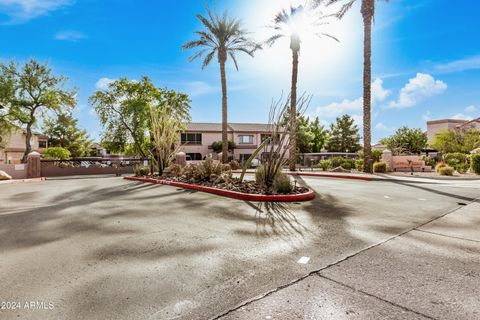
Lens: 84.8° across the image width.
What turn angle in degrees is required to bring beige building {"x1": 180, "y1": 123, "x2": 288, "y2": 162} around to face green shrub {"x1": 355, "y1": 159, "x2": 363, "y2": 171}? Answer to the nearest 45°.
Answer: approximately 45° to its left

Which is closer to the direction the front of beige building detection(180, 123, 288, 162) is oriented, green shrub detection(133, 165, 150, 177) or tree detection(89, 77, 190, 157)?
the green shrub

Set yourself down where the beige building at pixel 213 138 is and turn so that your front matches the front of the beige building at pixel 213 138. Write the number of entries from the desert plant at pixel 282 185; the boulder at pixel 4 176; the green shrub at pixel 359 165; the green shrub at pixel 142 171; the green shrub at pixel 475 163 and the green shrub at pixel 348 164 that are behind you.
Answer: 0

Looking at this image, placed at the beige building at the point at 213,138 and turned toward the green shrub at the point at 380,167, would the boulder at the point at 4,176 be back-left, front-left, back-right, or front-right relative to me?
front-right

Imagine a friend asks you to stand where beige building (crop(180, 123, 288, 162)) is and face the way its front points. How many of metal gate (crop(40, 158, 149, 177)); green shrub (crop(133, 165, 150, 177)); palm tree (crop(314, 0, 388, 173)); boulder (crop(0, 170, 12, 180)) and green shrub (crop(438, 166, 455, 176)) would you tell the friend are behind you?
0

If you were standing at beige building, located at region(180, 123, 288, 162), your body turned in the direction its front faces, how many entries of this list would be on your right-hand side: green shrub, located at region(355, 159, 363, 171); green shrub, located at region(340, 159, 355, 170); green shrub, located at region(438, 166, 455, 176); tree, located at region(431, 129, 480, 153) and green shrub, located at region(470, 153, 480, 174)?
0

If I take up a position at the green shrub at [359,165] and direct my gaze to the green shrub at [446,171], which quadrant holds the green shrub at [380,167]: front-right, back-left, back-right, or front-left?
front-right

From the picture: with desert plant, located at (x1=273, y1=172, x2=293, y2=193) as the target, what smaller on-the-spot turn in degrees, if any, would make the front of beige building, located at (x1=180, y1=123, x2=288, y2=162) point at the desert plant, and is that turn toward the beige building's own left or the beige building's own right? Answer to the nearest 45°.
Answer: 0° — it already faces it

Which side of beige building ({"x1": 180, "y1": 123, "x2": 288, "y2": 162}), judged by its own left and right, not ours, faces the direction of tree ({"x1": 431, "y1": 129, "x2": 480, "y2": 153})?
left

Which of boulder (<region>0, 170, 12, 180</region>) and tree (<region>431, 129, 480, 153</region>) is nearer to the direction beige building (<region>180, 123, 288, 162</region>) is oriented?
the boulder

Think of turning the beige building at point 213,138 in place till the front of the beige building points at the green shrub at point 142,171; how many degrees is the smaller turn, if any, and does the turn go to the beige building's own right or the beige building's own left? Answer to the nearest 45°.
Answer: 0° — it already faces it

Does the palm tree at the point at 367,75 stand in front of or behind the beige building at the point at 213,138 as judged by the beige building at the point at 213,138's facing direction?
in front

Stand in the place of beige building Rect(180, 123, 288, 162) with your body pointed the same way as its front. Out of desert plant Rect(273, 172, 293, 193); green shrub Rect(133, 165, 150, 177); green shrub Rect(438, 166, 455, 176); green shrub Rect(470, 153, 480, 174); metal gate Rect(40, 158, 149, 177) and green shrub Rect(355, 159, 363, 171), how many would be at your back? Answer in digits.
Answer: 0

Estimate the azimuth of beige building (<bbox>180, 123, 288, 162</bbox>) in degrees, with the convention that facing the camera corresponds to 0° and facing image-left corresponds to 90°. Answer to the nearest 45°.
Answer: approximately 0°

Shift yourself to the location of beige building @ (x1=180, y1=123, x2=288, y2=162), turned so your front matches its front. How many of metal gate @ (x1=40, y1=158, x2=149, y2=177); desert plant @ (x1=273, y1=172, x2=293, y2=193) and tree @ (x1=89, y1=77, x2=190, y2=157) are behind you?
0

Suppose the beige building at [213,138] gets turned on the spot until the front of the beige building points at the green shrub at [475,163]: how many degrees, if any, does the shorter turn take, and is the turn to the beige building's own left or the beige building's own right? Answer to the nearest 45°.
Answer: approximately 45° to the beige building's own left

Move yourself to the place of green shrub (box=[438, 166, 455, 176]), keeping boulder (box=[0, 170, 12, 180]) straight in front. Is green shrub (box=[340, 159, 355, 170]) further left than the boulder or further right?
right

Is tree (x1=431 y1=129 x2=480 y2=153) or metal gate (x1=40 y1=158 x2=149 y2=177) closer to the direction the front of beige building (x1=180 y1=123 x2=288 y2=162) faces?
the metal gate

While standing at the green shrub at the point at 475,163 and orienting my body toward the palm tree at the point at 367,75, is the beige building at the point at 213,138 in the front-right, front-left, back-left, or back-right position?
front-right

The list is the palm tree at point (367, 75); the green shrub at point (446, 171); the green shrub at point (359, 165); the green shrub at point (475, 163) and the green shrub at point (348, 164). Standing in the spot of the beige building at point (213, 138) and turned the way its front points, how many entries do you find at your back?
0
